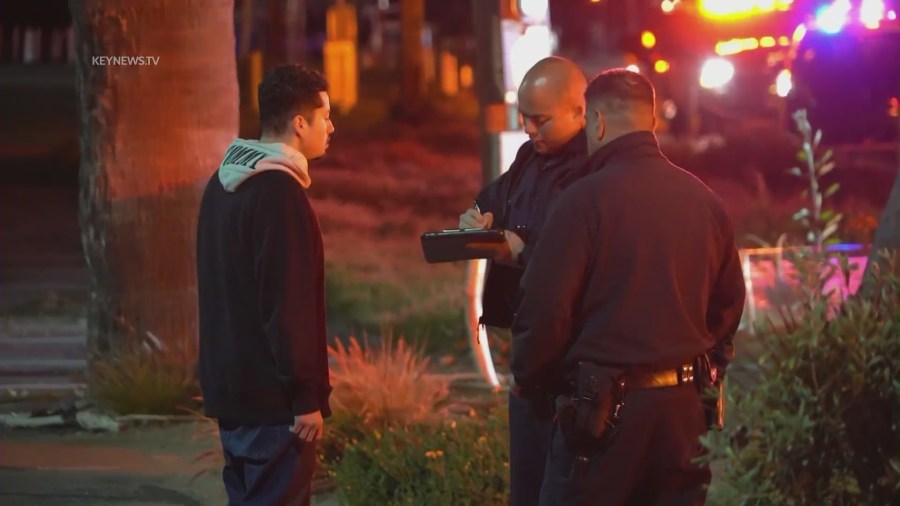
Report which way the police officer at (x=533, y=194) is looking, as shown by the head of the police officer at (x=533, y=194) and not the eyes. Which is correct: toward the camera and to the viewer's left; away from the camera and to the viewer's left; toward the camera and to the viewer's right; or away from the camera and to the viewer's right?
toward the camera and to the viewer's left

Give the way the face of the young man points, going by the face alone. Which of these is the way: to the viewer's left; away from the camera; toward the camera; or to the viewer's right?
to the viewer's right

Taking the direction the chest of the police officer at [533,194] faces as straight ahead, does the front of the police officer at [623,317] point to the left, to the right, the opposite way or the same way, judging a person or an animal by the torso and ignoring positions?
to the right

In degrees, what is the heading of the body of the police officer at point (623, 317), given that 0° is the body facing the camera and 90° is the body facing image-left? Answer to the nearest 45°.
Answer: approximately 135°

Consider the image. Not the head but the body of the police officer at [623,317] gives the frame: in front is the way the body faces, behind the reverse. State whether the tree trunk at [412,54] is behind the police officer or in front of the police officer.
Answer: in front

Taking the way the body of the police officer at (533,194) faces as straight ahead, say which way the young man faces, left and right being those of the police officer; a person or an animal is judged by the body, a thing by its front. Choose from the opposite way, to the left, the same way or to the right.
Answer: the opposite way

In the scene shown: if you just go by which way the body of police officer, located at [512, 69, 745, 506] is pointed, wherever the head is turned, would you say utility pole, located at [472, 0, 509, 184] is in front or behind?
in front

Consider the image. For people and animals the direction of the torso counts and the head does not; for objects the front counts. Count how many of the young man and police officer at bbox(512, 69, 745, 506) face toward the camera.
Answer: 0

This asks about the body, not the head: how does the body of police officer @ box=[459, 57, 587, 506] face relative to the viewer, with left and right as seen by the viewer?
facing the viewer and to the left of the viewer

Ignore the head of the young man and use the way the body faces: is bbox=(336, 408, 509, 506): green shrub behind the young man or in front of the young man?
in front

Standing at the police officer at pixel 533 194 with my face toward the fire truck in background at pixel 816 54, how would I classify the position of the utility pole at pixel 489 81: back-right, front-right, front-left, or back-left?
front-left
